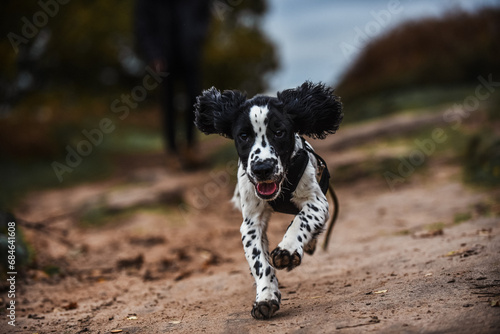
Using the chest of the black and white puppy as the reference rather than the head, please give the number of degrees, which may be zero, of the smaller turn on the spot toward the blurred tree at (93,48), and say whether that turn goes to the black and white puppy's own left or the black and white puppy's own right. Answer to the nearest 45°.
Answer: approximately 180°

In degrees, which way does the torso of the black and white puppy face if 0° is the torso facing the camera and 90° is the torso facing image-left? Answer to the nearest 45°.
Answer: approximately 0°
